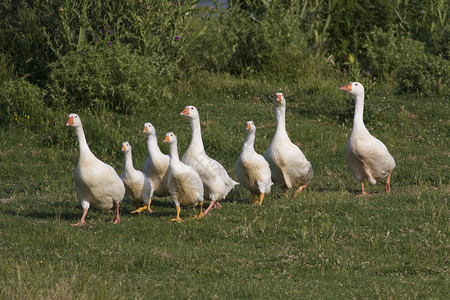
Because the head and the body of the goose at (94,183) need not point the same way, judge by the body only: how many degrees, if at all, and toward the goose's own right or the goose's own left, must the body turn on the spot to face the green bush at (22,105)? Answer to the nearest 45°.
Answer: approximately 135° to the goose's own right

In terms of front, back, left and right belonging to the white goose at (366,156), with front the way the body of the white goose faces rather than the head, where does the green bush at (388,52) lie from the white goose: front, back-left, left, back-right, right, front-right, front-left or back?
back-right

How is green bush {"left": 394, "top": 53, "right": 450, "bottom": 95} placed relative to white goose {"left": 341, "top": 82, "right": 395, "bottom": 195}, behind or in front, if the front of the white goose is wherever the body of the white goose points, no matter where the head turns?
behind

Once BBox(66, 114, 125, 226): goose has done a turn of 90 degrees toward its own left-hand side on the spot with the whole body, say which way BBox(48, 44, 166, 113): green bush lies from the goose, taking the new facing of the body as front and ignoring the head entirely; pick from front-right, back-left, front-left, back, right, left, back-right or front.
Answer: back-left

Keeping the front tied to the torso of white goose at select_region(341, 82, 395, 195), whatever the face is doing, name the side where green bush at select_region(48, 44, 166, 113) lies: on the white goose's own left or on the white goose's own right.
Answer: on the white goose's own right

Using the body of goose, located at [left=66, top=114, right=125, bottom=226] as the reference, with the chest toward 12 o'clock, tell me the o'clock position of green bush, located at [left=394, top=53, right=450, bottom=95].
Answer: The green bush is roughly at 6 o'clock from the goose.

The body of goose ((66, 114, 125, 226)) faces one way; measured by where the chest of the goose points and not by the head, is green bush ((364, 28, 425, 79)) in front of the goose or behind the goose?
behind

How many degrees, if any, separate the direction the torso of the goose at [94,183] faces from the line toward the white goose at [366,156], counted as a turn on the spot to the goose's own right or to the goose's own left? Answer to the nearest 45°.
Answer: approximately 135° to the goose's own left

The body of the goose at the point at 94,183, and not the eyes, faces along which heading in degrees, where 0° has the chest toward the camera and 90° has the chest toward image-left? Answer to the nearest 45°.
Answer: approximately 45°

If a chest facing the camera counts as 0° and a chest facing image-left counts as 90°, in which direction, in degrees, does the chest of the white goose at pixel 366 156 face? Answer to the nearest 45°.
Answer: approximately 45°
